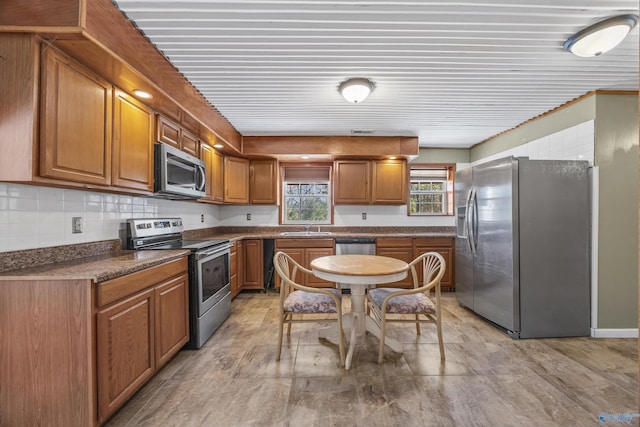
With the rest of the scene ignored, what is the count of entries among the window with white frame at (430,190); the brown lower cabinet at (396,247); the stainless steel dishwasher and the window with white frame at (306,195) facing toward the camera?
4

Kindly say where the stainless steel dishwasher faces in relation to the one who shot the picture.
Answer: facing the viewer

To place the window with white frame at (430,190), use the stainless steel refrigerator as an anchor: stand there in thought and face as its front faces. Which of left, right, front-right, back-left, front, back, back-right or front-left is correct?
right

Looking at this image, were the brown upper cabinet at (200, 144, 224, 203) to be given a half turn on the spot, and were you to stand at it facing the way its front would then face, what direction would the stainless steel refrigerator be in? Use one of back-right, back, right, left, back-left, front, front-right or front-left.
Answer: back

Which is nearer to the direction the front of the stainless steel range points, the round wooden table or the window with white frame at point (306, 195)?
the round wooden table

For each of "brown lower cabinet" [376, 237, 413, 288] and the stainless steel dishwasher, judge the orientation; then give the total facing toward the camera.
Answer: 2

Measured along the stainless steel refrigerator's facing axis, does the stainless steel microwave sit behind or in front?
in front

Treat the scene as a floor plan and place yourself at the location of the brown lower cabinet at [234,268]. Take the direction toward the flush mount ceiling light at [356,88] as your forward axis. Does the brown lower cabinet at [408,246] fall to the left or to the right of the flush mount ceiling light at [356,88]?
left

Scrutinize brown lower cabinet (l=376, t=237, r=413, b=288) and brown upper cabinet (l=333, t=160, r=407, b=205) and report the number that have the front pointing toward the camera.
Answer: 2

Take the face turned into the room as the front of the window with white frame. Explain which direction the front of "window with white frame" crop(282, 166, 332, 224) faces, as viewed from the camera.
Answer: facing the viewer

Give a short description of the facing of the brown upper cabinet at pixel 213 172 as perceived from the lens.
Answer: facing the viewer and to the right of the viewer

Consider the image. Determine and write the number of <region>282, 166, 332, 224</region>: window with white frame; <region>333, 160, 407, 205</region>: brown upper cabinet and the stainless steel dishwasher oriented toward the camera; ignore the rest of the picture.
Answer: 3

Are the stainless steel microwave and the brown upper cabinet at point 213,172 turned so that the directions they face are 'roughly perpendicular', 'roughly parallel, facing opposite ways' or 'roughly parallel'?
roughly parallel

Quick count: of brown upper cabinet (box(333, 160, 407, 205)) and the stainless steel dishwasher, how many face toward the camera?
2

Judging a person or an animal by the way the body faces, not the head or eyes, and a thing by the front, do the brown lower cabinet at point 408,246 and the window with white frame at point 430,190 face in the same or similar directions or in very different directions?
same or similar directions

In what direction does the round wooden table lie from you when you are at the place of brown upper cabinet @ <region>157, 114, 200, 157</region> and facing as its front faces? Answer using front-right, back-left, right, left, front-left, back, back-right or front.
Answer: front

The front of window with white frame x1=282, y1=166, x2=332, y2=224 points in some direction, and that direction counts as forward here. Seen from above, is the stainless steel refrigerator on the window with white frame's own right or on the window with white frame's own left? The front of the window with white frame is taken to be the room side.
on the window with white frame's own left

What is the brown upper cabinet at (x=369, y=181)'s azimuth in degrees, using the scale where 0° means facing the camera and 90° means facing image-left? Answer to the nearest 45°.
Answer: approximately 0°

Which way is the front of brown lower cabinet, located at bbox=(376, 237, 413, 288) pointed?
toward the camera

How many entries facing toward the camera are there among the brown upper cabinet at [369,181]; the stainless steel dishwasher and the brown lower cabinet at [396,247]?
3
